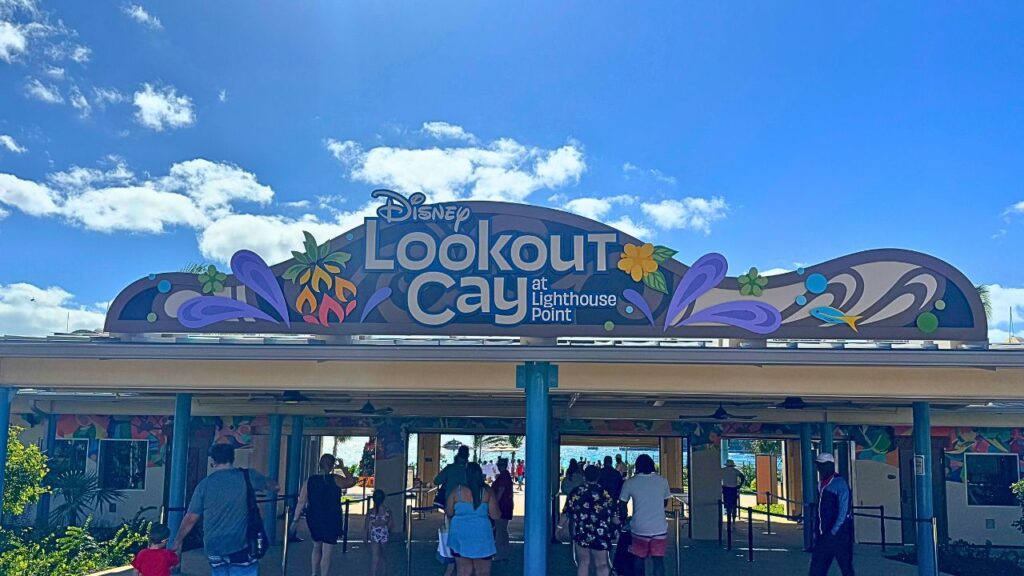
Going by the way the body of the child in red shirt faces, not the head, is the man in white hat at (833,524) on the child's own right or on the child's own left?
on the child's own right

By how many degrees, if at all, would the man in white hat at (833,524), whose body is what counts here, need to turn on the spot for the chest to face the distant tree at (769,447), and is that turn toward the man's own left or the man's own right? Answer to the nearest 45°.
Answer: approximately 135° to the man's own right

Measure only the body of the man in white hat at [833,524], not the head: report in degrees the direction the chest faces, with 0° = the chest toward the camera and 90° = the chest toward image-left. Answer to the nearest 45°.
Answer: approximately 45°

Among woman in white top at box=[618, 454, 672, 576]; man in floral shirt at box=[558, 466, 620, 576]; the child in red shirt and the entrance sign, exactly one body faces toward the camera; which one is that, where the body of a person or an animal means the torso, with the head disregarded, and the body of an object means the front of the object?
the entrance sign

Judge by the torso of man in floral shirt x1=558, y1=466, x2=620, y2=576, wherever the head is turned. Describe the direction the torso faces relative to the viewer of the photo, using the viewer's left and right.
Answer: facing away from the viewer

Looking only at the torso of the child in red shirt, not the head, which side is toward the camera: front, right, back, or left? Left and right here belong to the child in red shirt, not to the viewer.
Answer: back

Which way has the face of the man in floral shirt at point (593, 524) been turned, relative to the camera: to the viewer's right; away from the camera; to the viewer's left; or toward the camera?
away from the camera

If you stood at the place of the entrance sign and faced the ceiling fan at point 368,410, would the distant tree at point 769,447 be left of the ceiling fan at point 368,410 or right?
right

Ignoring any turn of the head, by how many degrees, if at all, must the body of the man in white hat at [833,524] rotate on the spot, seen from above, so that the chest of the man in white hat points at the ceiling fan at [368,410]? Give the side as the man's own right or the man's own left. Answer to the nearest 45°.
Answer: approximately 90° to the man's own right

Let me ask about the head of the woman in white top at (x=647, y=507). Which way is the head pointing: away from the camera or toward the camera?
away from the camera

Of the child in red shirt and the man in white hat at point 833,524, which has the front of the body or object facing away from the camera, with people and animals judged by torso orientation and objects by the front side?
the child in red shirt

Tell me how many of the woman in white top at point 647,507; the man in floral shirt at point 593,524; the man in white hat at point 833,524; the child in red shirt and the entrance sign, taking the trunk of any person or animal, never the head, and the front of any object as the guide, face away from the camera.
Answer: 3

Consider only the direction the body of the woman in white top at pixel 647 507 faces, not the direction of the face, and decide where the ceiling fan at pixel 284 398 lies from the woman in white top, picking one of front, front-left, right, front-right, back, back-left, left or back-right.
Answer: front-left

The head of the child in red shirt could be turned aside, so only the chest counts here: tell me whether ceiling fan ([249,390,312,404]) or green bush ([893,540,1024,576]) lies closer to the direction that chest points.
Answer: the ceiling fan

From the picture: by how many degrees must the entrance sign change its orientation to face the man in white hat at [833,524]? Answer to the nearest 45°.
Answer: approximately 90° to its left

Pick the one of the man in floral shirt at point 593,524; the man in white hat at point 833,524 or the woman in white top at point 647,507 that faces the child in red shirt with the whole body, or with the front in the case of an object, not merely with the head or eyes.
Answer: the man in white hat

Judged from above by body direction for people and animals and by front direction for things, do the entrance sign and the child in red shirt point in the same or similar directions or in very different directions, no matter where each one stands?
very different directions

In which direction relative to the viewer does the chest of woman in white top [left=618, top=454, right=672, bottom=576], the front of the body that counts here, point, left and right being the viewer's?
facing away from the viewer
